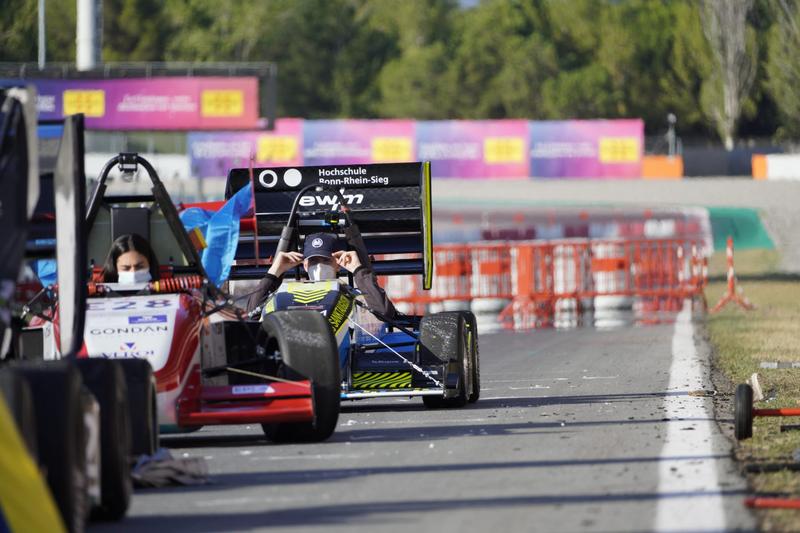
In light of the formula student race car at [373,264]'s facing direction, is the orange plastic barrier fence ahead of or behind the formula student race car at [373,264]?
behind

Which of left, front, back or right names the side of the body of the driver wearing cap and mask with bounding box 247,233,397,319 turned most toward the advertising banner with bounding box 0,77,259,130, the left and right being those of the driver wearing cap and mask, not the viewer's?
back

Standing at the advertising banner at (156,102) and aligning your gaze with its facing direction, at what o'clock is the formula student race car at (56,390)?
The formula student race car is roughly at 12 o'clock from the advertising banner.

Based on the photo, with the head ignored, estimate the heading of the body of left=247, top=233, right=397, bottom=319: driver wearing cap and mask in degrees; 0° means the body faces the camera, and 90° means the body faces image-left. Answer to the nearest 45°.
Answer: approximately 0°

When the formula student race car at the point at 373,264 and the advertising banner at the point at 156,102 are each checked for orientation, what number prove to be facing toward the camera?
2

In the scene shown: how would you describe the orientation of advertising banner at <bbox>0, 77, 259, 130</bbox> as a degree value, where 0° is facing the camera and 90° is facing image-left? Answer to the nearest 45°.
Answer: approximately 0°

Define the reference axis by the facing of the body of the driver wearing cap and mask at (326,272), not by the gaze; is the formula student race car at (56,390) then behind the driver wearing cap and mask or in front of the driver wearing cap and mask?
in front

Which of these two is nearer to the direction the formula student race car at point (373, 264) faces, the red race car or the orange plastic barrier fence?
the red race car
